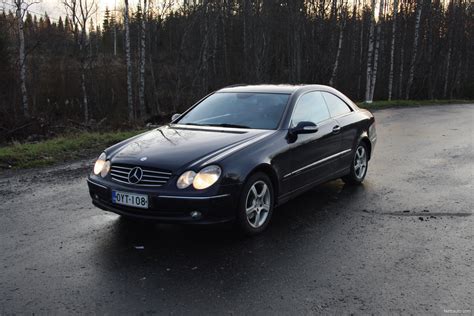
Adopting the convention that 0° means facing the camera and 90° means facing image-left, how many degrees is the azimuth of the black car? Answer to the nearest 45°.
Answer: approximately 45°
